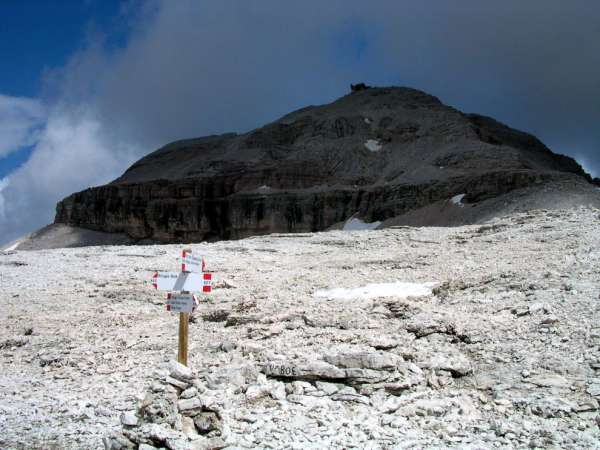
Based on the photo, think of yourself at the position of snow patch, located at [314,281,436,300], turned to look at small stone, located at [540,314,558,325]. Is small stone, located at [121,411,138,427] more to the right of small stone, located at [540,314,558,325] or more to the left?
right

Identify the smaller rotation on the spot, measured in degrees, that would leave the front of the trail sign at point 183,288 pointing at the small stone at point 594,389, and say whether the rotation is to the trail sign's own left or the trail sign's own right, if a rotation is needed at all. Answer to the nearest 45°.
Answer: approximately 45° to the trail sign's own left

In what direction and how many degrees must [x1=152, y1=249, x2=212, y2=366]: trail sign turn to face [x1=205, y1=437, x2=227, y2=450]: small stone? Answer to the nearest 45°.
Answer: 0° — it already faces it

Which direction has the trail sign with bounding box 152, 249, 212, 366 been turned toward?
toward the camera

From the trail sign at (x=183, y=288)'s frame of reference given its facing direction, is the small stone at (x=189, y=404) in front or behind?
in front

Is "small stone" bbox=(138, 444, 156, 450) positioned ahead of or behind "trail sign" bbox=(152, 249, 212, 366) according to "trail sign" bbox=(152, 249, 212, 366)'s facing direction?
ahead

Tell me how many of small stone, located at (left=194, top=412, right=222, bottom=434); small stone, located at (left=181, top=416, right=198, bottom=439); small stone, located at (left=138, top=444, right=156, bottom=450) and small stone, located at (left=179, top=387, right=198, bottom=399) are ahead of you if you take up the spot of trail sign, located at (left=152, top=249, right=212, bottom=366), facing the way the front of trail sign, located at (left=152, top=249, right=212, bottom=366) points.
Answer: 4

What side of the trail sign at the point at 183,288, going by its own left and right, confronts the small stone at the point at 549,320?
left

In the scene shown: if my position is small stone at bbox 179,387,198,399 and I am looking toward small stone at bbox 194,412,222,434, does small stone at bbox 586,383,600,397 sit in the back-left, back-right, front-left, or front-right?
front-left

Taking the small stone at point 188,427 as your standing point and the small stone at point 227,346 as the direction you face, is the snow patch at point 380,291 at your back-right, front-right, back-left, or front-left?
front-right

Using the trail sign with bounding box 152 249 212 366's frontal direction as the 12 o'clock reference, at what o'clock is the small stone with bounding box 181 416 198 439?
The small stone is roughly at 12 o'clock from the trail sign.

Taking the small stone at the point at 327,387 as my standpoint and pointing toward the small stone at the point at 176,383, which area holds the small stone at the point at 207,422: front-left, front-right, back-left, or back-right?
front-left

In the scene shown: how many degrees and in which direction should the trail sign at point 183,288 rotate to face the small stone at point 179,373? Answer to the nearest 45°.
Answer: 0° — it already faces it

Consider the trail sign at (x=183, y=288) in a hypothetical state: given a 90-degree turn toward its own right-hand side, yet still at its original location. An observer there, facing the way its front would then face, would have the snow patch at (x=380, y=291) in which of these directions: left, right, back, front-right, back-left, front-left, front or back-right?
back-right

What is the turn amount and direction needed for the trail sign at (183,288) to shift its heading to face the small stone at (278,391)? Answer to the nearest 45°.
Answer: approximately 45° to its left
